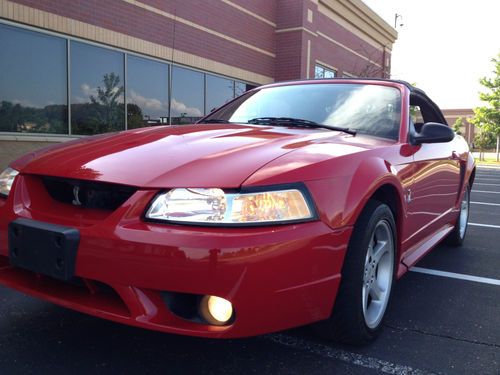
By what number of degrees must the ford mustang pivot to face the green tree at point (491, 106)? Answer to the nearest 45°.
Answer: approximately 180°

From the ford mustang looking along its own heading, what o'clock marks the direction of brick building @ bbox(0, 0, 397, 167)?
The brick building is roughly at 4 o'clock from the ford mustang.

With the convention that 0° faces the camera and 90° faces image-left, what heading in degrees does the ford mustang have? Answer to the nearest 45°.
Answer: approximately 45°
